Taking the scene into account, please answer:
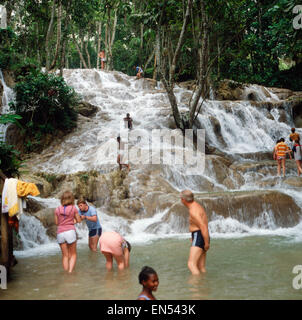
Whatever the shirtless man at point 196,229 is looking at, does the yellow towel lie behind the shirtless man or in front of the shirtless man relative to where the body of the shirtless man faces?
in front

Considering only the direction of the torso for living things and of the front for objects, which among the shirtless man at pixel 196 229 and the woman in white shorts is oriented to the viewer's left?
the shirtless man

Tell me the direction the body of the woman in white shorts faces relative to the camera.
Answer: away from the camera

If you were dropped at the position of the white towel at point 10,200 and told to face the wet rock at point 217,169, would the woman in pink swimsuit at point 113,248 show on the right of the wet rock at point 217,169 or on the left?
right

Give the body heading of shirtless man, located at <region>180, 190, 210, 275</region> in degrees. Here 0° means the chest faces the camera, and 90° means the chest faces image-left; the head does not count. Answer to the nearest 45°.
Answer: approximately 90°

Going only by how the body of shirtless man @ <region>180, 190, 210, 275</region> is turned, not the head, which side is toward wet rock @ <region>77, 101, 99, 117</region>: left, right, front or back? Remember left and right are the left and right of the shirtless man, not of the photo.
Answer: right

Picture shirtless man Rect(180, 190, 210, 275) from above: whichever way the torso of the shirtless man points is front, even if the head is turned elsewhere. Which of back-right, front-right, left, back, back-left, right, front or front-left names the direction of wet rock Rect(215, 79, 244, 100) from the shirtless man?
right

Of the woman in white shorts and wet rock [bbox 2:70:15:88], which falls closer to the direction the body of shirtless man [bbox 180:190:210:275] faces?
the woman in white shorts

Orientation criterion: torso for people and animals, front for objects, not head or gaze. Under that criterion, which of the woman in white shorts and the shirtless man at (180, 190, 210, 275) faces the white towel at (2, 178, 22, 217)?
the shirtless man

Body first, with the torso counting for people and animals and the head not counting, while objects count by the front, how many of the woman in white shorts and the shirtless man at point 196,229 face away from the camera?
1
